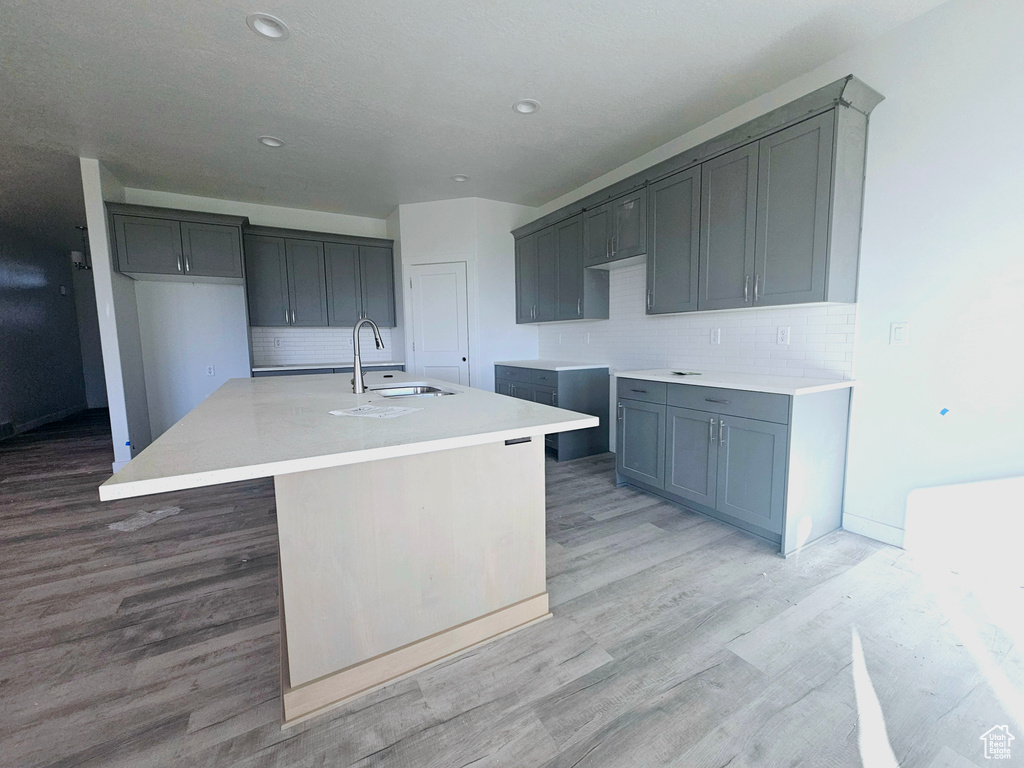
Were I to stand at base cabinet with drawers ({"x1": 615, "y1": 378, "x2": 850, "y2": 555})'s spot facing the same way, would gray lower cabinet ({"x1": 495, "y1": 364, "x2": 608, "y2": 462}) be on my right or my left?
on my right

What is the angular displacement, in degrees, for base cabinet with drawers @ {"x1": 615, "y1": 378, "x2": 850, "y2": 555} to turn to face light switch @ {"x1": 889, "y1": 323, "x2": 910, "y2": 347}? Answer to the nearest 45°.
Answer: approximately 135° to its left

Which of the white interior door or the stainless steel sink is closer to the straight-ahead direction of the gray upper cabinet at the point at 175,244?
the stainless steel sink

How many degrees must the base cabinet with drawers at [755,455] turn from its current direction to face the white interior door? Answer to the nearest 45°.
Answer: approximately 45° to its right

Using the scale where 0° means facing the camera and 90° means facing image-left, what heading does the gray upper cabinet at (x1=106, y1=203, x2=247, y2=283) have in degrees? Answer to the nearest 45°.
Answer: approximately 0°

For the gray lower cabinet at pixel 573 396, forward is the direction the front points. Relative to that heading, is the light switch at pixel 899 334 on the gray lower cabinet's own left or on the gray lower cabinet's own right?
on the gray lower cabinet's own left

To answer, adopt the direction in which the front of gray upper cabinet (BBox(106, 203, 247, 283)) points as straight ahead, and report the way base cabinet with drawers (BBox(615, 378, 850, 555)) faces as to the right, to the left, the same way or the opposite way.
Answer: to the right

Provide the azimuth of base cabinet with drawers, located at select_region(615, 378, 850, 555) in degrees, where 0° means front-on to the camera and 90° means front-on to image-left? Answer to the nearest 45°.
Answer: approximately 45°
